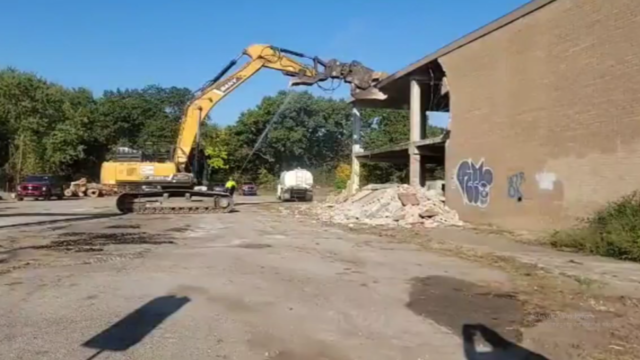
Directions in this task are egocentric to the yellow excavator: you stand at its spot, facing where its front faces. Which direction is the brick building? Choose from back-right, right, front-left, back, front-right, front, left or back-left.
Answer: front-right

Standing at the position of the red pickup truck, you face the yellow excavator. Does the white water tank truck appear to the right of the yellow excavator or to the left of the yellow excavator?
left

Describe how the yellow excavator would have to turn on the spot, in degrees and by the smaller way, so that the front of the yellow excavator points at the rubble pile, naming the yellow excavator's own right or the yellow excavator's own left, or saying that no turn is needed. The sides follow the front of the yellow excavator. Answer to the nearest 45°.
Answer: approximately 45° to the yellow excavator's own right

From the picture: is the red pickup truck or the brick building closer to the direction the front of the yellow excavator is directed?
the brick building

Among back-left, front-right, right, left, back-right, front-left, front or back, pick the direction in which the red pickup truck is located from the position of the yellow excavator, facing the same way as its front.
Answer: back-left

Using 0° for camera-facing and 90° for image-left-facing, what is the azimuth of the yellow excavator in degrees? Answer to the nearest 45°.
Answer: approximately 270°

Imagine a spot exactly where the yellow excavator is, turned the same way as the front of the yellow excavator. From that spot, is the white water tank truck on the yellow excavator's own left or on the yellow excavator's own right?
on the yellow excavator's own left
